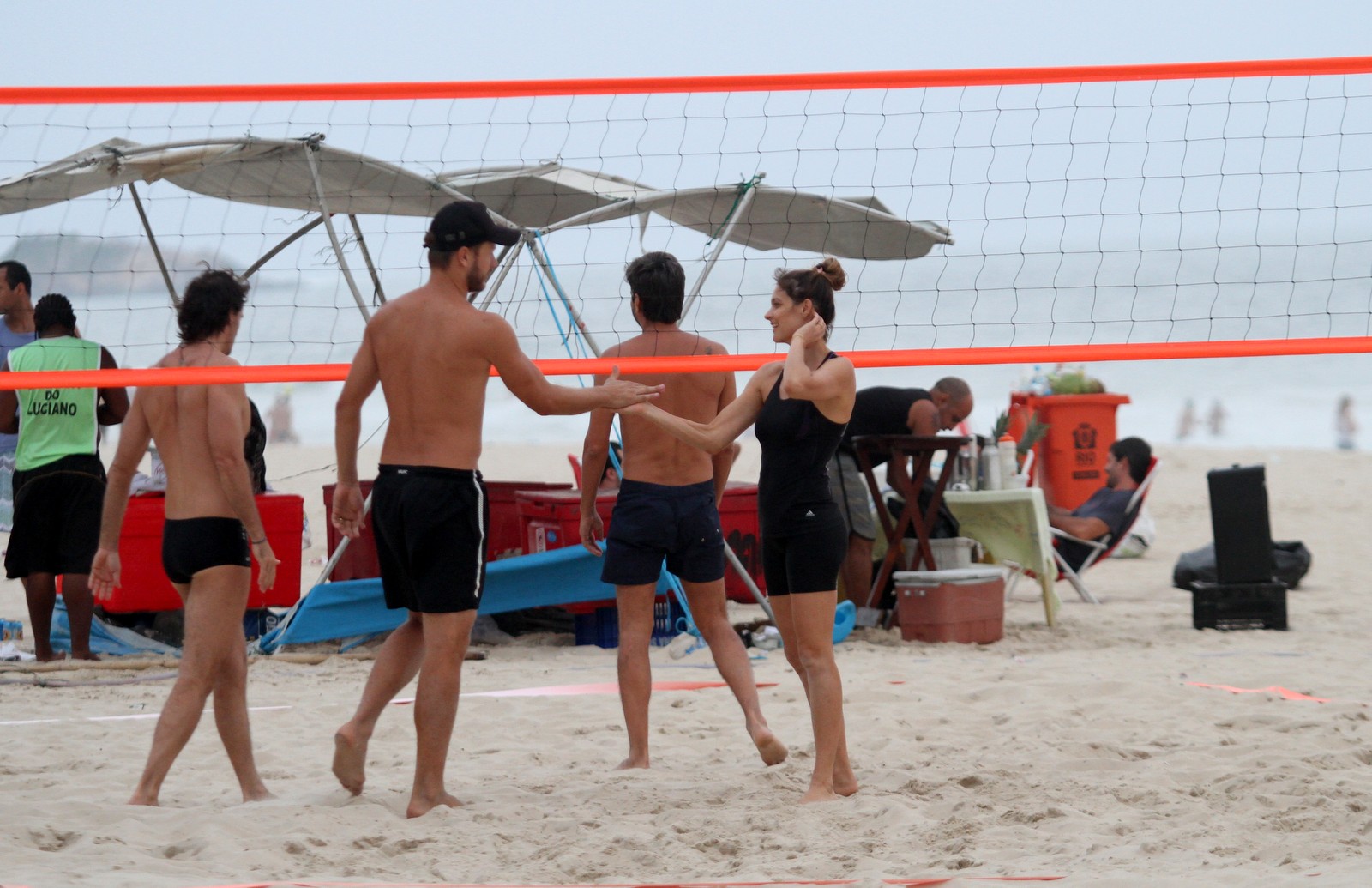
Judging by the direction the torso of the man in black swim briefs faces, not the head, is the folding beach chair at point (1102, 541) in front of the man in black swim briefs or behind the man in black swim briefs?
in front

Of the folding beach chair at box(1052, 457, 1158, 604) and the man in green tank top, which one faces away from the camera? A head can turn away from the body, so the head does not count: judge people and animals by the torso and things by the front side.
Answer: the man in green tank top

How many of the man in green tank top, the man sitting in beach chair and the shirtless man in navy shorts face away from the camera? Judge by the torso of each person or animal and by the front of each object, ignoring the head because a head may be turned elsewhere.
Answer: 2

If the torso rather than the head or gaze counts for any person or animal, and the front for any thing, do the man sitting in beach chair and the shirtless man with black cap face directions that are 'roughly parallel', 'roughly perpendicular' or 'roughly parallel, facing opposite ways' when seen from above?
roughly perpendicular

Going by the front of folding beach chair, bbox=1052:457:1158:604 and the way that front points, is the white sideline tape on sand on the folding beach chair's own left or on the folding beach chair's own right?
on the folding beach chair's own left

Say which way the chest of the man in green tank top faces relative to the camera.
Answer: away from the camera

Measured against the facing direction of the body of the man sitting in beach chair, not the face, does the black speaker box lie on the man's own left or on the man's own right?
on the man's own left

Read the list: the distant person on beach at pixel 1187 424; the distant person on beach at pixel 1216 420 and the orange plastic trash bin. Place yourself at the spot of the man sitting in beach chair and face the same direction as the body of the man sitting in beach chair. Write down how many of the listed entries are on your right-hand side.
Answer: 3

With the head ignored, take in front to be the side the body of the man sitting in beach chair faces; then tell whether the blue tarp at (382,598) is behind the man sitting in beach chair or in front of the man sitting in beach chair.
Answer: in front

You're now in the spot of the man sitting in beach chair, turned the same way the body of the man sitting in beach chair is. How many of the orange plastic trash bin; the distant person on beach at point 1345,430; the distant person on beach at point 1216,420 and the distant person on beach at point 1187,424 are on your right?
4

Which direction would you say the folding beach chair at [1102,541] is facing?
to the viewer's left

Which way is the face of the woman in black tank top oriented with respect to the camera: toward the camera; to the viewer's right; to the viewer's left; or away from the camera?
to the viewer's left
